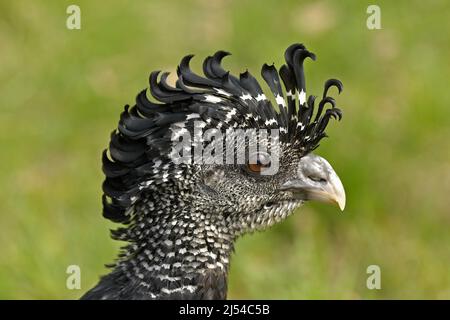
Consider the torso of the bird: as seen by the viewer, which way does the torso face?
to the viewer's right
